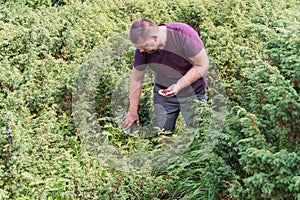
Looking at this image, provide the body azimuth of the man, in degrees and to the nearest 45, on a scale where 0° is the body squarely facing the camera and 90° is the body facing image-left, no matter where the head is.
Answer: approximately 45°

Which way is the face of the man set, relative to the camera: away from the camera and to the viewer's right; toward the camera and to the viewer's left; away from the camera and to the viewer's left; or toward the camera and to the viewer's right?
toward the camera and to the viewer's left
